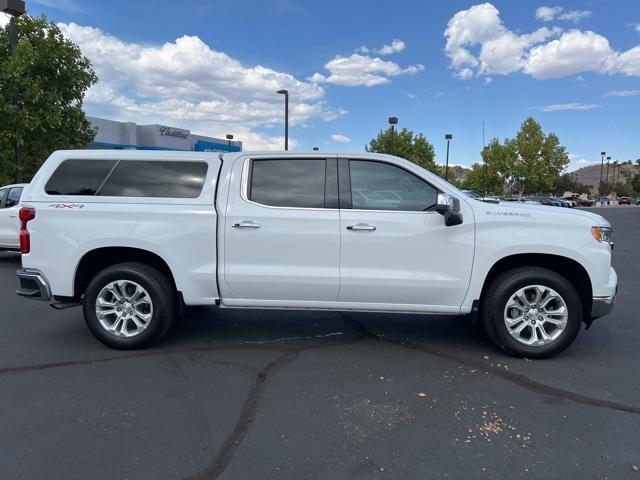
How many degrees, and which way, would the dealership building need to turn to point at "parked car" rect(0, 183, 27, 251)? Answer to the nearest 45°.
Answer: approximately 45° to its right

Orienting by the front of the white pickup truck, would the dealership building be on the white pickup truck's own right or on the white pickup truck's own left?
on the white pickup truck's own left

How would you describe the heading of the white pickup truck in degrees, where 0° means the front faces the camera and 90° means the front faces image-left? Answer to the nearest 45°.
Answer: approximately 270°

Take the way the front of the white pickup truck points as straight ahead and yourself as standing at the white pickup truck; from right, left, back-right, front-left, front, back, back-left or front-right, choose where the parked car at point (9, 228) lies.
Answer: back-left

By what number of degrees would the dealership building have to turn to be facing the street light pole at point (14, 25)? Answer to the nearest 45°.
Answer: approximately 45° to its right

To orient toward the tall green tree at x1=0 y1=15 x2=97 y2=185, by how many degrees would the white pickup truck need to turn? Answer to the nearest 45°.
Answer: approximately 135° to its left
